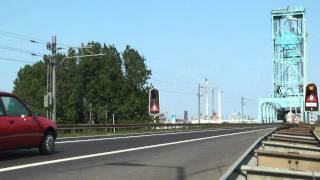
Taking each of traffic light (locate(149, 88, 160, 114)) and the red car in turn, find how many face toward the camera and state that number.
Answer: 1

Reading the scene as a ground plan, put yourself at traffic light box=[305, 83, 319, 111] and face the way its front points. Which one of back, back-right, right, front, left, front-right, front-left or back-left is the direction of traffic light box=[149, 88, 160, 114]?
back-right

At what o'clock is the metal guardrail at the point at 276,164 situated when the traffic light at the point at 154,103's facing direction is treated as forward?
The metal guardrail is roughly at 12 o'clock from the traffic light.

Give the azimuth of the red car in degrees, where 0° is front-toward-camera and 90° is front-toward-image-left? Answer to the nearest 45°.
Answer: approximately 225°

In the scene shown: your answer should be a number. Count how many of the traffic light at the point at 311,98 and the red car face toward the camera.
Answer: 1

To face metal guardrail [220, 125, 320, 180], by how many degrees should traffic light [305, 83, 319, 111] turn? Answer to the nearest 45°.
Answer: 0° — it already faces it

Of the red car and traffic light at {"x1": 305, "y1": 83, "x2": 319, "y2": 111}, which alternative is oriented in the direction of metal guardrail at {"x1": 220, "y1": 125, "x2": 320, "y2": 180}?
the traffic light

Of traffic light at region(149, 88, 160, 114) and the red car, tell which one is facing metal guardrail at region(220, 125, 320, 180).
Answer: the traffic light

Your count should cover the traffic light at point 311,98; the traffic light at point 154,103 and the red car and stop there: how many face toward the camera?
2

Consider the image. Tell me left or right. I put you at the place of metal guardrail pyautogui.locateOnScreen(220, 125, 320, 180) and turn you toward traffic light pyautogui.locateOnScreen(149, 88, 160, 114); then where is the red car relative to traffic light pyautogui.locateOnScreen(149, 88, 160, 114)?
left

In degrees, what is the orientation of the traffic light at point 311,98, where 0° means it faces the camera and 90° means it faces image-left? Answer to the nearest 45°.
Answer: approximately 0°
